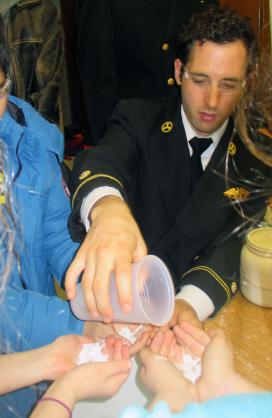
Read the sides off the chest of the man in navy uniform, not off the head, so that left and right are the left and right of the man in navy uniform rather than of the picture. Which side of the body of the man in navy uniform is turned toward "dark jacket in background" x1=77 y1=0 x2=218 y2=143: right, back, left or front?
back

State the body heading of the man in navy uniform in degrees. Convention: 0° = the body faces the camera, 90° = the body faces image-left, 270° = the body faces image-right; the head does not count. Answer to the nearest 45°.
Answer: approximately 0°
